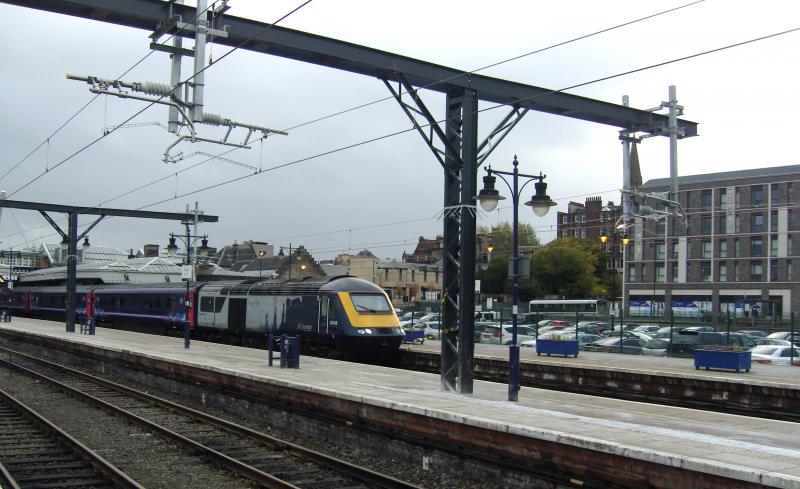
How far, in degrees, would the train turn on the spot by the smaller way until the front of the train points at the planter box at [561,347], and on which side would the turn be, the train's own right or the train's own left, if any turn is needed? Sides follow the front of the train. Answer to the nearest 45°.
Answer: approximately 45° to the train's own left

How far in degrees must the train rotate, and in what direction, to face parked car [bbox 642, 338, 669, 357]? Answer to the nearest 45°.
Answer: approximately 45° to its left

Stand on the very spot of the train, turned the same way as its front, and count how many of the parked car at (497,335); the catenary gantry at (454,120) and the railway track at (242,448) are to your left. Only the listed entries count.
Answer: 1

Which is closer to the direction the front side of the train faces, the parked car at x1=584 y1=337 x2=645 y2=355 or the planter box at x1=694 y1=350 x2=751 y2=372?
the planter box

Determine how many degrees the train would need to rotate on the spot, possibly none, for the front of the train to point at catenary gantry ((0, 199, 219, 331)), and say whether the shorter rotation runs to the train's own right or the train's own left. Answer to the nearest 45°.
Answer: approximately 180°

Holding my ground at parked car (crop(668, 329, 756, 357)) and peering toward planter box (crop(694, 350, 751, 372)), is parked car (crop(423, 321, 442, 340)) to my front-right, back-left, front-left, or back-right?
back-right

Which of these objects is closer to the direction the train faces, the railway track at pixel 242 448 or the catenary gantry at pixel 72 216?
the railway track

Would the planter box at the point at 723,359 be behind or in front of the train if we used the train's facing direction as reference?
in front

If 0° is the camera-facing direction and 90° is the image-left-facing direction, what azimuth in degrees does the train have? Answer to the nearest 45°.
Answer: approximately 315°

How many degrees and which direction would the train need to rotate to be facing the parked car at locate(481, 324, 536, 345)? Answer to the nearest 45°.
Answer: approximately 90° to its left
